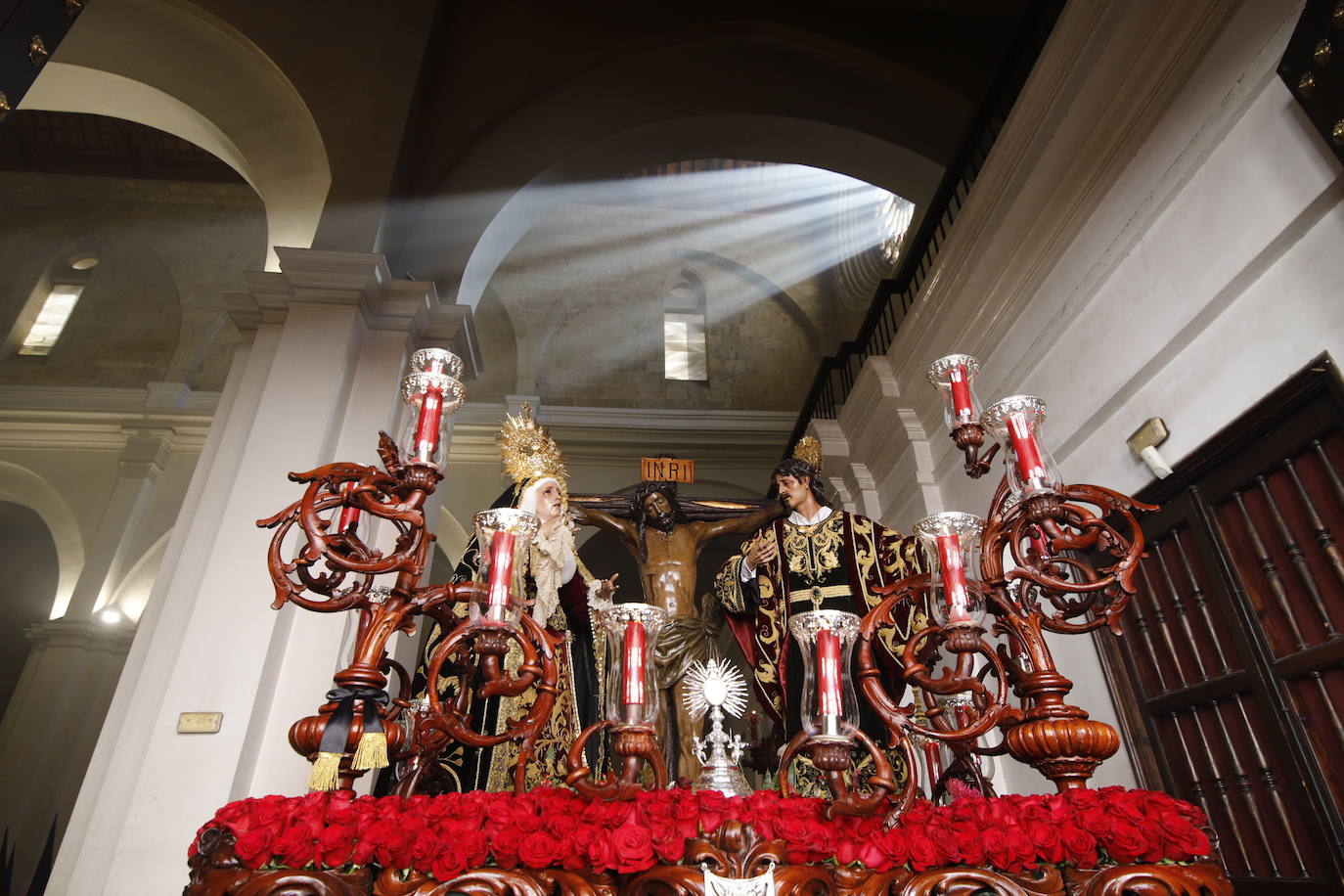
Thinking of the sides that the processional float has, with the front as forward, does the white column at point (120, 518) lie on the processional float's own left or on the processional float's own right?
on the processional float's own right

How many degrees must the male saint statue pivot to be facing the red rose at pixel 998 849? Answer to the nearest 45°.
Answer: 0° — it already faces it

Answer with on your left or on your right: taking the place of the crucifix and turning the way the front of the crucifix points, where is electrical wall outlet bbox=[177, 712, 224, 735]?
on your right

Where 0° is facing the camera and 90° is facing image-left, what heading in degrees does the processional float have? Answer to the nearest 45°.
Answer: approximately 0°

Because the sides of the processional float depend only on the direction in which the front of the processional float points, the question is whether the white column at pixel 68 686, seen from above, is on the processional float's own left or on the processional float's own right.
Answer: on the processional float's own right

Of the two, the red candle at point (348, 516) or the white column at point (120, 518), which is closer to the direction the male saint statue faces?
the red candle

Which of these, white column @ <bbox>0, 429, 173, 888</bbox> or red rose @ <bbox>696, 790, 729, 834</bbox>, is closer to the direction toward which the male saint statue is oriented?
the red rose

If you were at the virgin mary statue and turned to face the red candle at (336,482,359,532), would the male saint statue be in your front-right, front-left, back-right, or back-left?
back-left

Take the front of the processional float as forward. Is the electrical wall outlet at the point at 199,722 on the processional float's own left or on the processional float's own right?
on the processional float's own right

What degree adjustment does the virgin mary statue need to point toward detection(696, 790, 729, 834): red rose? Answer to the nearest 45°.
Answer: approximately 45° to its right

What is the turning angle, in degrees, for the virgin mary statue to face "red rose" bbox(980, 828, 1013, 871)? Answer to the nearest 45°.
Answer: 0° — it already faces it

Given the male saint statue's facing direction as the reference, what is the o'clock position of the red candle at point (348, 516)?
The red candle is roughly at 1 o'clock from the male saint statue.

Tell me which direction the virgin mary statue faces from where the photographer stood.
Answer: facing the viewer and to the right of the viewer

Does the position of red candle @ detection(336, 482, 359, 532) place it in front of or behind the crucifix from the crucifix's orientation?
in front

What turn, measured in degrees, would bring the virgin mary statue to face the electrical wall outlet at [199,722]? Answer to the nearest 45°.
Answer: approximately 135° to its right
